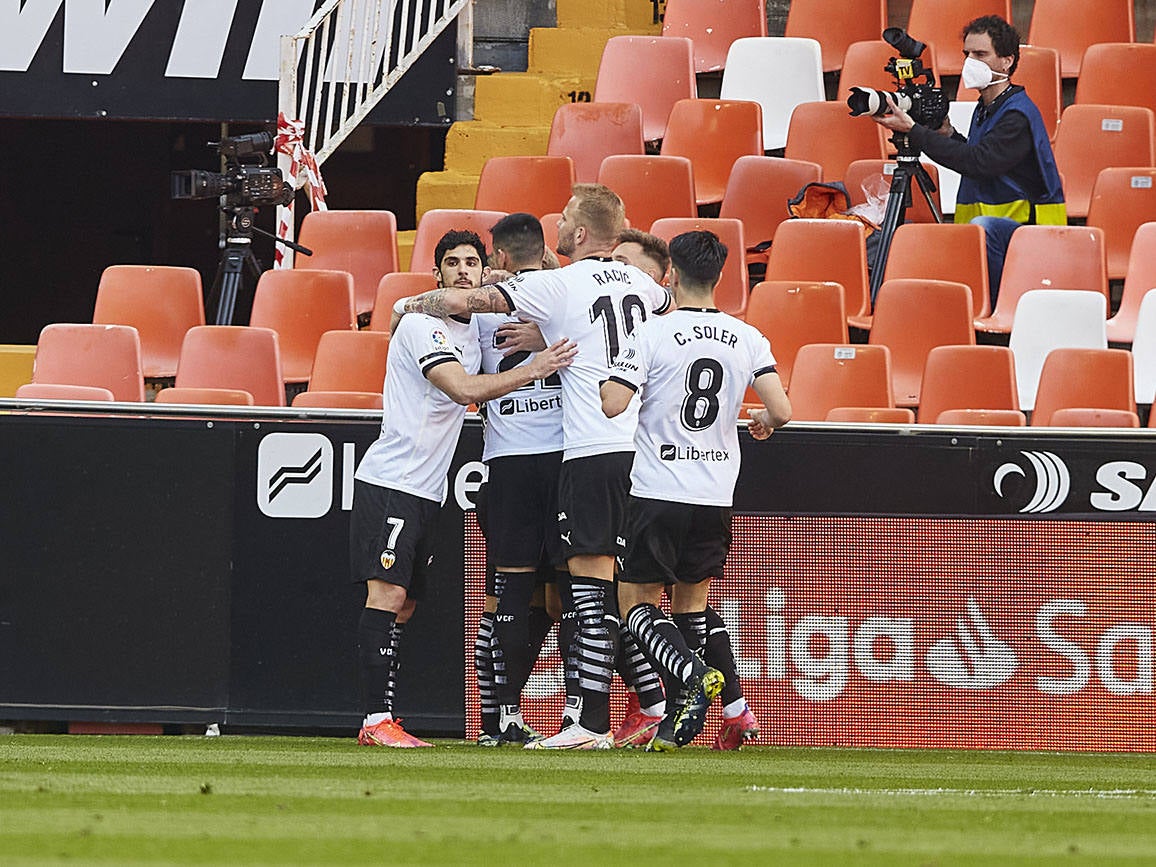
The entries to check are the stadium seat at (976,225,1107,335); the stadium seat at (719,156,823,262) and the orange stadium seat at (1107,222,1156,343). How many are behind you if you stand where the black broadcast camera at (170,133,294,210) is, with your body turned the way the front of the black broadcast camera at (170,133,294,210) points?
3

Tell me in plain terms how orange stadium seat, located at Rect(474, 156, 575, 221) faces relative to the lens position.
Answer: facing the viewer

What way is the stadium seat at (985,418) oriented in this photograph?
toward the camera

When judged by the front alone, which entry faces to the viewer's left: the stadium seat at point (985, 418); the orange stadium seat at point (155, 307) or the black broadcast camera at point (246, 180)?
the black broadcast camera

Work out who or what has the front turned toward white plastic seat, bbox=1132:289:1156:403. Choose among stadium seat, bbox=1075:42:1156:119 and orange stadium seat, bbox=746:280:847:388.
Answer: the stadium seat

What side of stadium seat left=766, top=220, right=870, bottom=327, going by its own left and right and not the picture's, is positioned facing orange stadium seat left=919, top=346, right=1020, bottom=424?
front

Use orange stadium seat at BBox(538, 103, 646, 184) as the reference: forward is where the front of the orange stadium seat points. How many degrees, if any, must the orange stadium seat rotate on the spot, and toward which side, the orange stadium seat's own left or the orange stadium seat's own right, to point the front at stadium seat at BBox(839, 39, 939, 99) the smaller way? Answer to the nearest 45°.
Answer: approximately 90° to the orange stadium seat's own left

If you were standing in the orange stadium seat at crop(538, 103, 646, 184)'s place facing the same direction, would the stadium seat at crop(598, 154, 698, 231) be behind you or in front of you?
in front

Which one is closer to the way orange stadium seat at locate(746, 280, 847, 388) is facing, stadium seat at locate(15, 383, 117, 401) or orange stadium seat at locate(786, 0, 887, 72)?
the stadium seat

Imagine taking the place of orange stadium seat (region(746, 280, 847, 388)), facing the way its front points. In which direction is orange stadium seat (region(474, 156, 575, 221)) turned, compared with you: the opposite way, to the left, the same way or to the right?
the same way

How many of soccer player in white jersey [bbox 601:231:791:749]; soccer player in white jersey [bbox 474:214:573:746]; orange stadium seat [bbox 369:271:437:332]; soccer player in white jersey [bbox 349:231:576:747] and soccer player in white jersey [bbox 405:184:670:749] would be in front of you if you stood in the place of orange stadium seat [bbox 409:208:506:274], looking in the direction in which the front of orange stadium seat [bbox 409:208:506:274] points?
5

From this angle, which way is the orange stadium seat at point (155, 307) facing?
toward the camera

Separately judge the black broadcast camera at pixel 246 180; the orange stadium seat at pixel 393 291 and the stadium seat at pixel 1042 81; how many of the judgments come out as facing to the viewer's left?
1

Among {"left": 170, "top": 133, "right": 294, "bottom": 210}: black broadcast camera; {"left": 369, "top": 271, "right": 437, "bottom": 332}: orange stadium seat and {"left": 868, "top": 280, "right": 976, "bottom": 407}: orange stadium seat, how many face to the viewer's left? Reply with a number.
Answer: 1

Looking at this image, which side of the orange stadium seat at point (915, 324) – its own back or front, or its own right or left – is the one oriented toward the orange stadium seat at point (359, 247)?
right

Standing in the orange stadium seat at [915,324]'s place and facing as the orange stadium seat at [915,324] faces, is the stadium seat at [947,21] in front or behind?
behind

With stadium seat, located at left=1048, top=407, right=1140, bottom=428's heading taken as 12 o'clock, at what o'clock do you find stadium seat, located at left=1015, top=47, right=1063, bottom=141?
stadium seat, located at left=1015, top=47, right=1063, bottom=141 is roughly at 6 o'clock from stadium seat, located at left=1048, top=407, right=1140, bottom=428.

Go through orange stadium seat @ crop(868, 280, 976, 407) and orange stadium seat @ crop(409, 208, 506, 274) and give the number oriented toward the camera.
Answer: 2

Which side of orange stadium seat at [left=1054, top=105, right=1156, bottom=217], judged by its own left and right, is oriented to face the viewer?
front

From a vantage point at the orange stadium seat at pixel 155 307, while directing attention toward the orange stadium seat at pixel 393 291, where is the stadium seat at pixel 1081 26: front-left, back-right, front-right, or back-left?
front-left

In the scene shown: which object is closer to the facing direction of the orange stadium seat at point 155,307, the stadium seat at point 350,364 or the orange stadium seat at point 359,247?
the stadium seat

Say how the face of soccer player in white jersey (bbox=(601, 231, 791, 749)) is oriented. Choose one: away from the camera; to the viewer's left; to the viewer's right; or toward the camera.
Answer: away from the camera

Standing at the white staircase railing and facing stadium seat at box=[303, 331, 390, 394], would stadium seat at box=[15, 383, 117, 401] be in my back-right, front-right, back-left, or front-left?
front-right
